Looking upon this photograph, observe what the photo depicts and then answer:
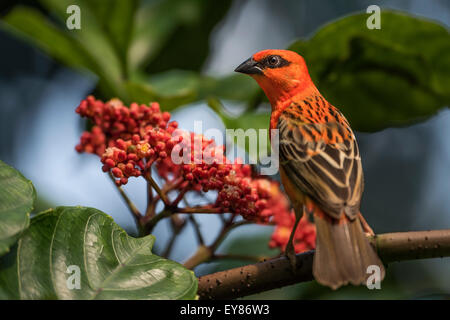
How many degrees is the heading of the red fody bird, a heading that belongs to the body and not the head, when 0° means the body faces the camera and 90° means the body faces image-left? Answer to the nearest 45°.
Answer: approximately 135°

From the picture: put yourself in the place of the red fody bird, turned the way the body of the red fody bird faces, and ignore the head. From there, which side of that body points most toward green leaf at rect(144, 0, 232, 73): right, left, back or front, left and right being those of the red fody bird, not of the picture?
front

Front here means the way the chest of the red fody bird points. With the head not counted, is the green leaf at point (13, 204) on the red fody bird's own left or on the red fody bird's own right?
on the red fody bird's own left

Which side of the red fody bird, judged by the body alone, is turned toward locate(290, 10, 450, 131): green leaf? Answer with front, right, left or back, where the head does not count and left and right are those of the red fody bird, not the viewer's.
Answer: right
